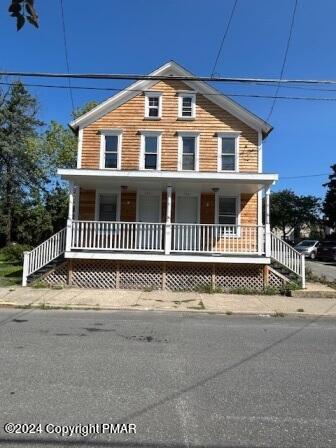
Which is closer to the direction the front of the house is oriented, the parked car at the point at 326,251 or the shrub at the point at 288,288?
the shrub

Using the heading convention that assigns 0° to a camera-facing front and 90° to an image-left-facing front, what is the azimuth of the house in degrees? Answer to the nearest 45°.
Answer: approximately 0°

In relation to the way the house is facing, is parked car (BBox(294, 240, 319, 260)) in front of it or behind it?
behind

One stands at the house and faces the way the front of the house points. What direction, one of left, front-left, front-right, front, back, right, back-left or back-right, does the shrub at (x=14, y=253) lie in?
back-right

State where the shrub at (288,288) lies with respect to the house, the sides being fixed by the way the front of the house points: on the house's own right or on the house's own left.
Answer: on the house's own left

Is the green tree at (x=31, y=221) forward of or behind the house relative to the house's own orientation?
behind

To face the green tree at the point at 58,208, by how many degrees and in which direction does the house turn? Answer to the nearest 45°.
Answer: approximately 135° to its right

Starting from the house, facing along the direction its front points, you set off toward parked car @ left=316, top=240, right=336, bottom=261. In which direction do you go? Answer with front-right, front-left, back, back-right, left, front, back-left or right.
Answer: back-left
